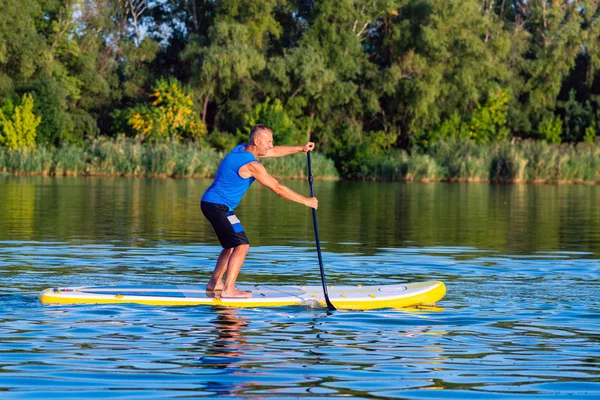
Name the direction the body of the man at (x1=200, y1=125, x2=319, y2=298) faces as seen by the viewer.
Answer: to the viewer's right

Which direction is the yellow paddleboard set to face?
to the viewer's right
